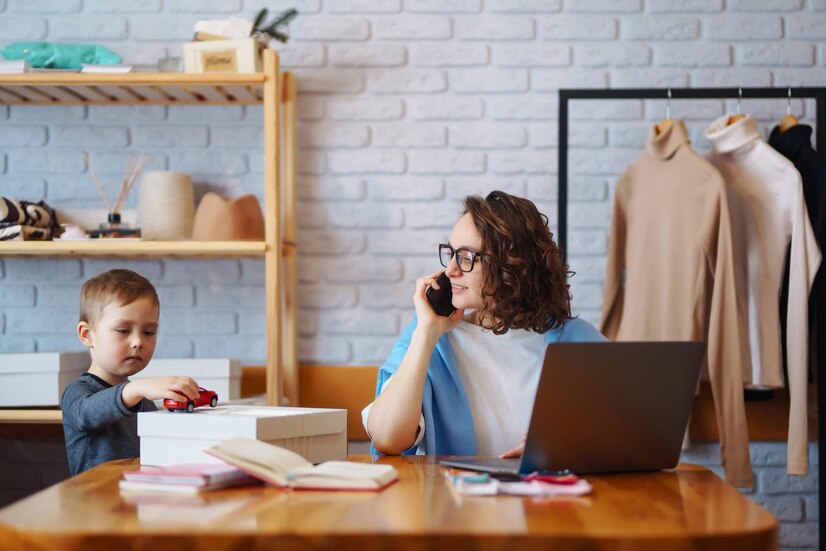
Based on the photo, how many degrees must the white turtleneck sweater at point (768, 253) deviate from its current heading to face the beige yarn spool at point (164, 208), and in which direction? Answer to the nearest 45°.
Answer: approximately 45° to its right

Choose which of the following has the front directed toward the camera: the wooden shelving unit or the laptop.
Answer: the wooden shelving unit

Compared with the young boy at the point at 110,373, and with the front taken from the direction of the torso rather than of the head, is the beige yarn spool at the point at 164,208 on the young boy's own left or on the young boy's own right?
on the young boy's own left

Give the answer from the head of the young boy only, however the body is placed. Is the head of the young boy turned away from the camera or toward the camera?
toward the camera

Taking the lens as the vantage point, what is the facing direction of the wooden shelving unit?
facing the viewer

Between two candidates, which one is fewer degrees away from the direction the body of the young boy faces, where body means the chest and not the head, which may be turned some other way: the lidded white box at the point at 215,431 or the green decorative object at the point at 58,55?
the lidded white box

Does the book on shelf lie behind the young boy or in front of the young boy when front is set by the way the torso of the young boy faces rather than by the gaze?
behind

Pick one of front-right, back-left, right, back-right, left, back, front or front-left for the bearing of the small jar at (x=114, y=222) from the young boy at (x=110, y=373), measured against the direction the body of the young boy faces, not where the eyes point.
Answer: back-left

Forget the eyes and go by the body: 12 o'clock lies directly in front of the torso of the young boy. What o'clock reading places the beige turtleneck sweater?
The beige turtleneck sweater is roughly at 10 o'clock from the young boy.

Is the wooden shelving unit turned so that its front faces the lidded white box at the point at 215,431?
yes

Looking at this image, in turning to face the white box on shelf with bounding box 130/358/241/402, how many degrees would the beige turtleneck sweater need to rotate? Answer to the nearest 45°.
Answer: approximately 45° to its right

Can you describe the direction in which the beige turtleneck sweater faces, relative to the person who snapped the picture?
facing the viewer and to the left of the viewer

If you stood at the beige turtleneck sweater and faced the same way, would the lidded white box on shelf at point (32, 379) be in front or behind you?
in front

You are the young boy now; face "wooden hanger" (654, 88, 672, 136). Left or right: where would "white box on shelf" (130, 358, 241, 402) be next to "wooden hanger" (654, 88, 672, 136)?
left

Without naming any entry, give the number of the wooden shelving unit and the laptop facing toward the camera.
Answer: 1

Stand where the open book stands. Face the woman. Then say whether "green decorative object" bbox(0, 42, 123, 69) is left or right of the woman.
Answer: left

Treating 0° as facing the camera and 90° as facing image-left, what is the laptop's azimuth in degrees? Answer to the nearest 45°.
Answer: approximately 135°

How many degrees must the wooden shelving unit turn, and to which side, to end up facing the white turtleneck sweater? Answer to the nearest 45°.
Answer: approximately 90° to its left
